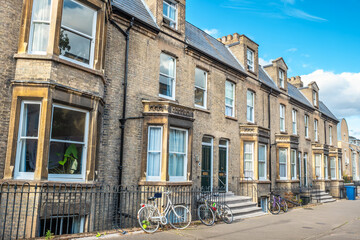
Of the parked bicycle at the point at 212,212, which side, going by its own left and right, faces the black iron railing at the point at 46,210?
front

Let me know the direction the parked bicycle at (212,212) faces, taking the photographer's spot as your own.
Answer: facing the viewer and to the left of the viewer

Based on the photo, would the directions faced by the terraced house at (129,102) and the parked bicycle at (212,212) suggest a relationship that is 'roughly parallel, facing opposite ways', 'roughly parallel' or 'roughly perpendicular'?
roughly perpendicular

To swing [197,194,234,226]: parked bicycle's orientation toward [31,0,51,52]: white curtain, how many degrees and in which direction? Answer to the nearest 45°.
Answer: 0° — it already faces it

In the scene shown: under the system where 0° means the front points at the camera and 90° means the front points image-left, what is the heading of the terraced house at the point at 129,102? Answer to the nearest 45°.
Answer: approximately 315°

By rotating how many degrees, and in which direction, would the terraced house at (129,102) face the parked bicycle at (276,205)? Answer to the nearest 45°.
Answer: approximately 90° to its left
